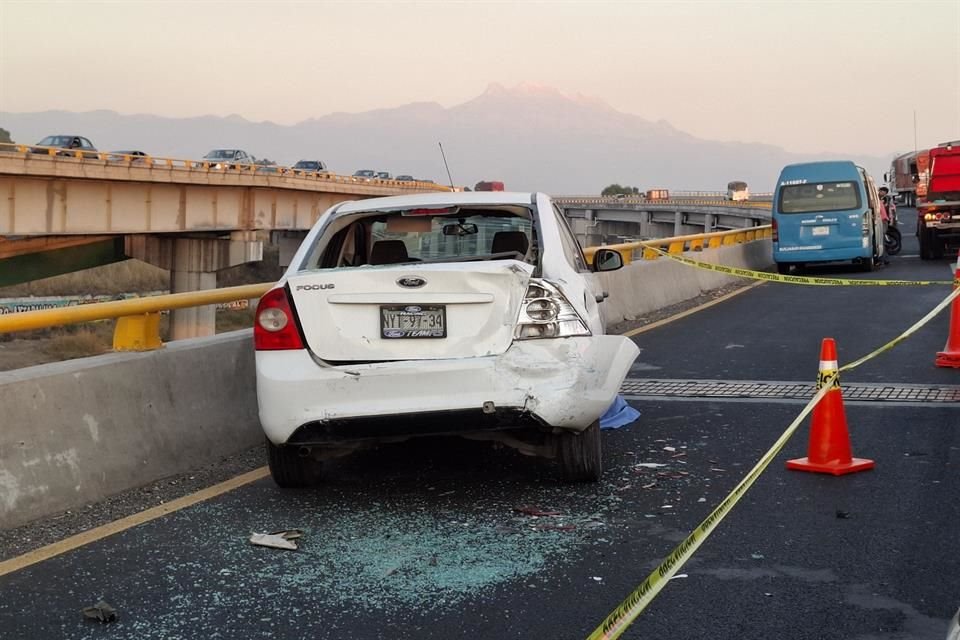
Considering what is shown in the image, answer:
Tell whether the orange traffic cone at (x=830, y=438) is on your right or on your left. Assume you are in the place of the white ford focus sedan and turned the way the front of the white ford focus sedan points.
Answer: on your right

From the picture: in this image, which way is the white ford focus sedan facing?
away from the camera

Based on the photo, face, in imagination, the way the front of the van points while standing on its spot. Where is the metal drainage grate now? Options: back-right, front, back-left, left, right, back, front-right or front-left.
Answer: back

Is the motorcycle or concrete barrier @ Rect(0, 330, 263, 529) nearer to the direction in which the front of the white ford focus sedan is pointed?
the motorcycle

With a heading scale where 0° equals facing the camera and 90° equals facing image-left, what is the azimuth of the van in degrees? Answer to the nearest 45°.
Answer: approximately 180°

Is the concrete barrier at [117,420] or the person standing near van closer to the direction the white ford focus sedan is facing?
the person standing near van
